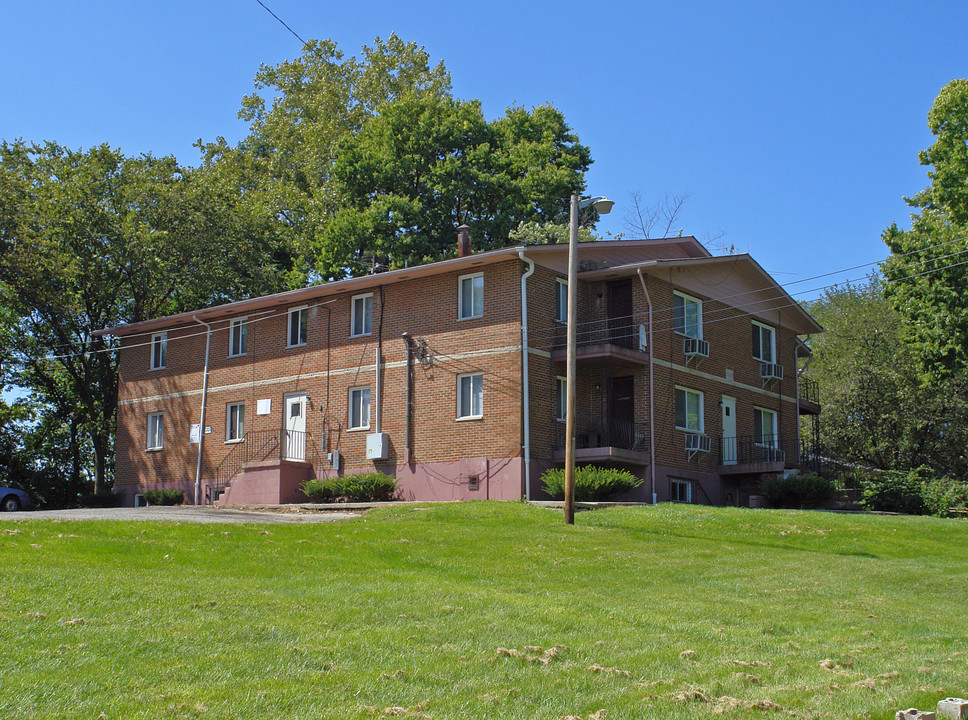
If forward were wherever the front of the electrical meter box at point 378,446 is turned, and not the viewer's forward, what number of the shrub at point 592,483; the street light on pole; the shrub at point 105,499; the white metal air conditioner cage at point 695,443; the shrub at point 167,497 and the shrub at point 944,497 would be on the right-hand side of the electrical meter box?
2

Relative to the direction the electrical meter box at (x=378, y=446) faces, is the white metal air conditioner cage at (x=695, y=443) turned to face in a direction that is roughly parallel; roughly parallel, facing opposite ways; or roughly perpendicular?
roughly perpendicular

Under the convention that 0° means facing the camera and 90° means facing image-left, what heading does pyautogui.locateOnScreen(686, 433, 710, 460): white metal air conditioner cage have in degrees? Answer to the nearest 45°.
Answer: approximately 315°

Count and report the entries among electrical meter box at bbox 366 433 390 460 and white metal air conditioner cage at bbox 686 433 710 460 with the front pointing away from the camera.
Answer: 0

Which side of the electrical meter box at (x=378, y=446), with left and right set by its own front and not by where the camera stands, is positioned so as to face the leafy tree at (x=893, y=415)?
back

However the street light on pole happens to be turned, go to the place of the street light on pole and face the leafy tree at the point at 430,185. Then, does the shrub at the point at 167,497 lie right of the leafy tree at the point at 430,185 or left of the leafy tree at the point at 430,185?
left

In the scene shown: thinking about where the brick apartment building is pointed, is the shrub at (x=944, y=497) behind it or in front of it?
in front

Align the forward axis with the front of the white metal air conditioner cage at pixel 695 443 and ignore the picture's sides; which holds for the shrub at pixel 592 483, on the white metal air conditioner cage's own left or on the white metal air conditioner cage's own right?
on the white metal air conditioner cage's own right

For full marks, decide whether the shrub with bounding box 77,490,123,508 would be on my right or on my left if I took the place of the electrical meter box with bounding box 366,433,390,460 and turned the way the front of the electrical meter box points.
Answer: on my right

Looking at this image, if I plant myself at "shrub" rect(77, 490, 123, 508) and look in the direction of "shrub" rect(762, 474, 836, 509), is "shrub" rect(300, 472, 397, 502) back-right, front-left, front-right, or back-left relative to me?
front-right

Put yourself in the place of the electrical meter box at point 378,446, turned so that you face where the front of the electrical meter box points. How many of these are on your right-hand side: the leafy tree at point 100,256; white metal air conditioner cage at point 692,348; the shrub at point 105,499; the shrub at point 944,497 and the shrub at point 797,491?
2
